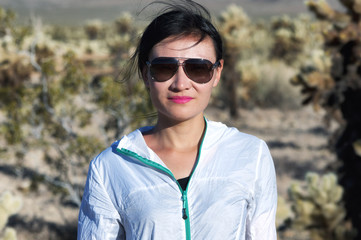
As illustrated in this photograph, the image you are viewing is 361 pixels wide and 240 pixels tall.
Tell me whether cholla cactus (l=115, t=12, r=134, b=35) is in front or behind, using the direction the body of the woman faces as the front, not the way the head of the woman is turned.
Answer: behind

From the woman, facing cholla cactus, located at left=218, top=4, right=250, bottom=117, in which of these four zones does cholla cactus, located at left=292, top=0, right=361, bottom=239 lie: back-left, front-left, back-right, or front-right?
front-right

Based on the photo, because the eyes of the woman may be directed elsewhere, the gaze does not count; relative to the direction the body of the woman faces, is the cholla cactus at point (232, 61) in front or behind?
behind

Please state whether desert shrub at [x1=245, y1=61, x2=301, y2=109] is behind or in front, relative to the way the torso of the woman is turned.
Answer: behind

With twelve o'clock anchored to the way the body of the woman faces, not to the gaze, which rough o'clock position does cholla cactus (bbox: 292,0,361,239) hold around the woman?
The cholla cactus is roughly at 7 o'clock from the woman.

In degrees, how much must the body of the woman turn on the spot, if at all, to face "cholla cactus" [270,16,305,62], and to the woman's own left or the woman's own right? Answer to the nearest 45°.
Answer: approximately 180°

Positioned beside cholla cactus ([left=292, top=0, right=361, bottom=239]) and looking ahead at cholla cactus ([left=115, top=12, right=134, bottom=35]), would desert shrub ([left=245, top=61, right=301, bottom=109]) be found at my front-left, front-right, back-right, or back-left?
front-right

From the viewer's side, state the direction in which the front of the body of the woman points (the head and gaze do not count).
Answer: toward the camera

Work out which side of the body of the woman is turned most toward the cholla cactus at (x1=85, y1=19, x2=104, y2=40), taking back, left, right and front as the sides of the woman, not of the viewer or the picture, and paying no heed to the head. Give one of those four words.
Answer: back
